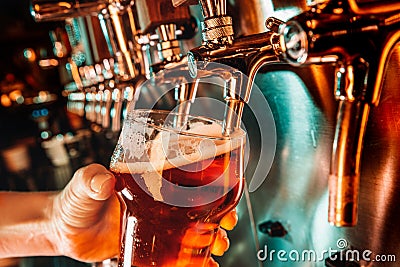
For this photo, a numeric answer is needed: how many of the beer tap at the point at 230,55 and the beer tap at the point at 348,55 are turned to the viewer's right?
0

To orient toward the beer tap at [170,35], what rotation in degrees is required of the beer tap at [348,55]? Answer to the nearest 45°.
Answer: approximately 90° to its right

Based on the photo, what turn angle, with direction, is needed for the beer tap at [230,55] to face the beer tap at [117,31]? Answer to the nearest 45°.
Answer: approximately 135° to its right

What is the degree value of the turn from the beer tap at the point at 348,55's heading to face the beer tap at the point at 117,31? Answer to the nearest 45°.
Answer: approximately 90° to its right

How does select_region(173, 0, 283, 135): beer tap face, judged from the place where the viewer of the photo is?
facing the viewer and to the left of the viewer

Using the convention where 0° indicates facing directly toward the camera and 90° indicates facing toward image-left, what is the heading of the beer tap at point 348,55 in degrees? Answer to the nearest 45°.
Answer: approximately 45°
